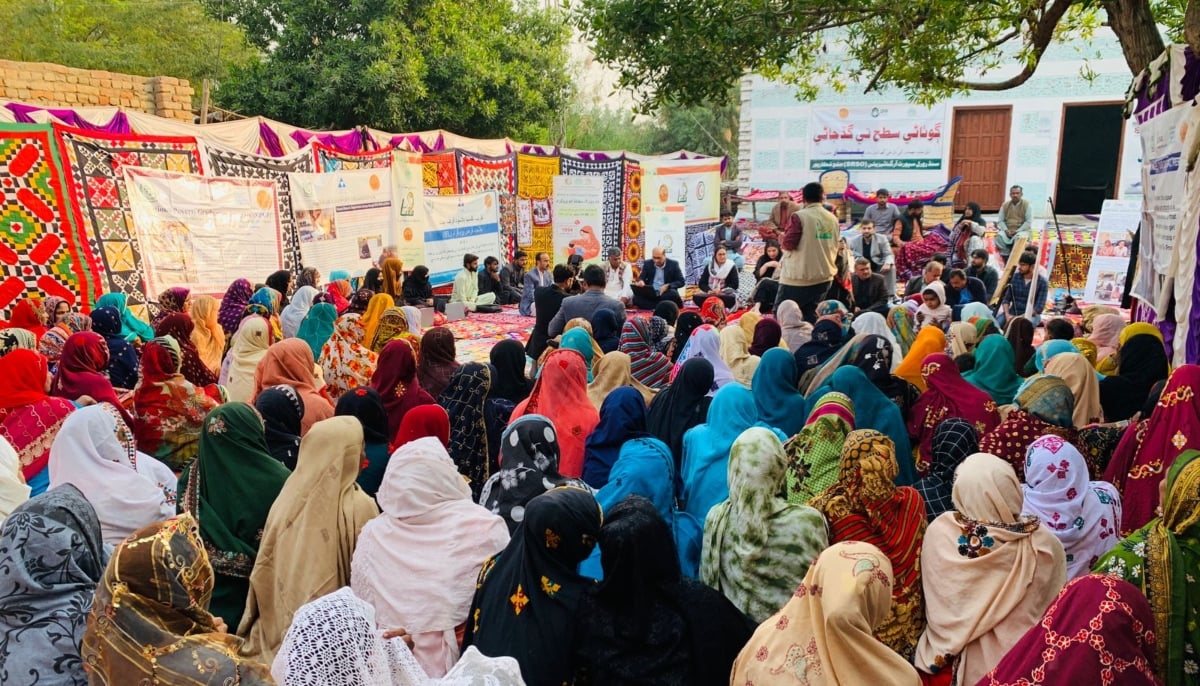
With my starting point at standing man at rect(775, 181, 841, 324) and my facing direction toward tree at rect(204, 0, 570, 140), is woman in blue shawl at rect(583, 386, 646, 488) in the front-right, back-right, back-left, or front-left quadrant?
back-left

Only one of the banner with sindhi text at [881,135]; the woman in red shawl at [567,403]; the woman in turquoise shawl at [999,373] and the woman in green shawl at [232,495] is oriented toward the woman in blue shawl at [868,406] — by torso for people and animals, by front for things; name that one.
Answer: the banner with sindhi text

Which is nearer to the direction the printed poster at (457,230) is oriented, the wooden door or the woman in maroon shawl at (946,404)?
the woman in maroon shawl

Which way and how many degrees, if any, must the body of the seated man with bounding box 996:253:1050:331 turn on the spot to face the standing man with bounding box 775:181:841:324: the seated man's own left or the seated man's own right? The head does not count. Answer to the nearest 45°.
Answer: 0° — they already face them

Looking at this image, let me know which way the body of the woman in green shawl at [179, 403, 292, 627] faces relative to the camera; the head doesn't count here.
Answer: away from the camera

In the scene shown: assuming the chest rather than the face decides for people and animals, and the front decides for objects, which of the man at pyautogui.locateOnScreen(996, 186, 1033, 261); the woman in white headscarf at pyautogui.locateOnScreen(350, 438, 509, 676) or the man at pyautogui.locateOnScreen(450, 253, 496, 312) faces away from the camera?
the woman in white headscarf

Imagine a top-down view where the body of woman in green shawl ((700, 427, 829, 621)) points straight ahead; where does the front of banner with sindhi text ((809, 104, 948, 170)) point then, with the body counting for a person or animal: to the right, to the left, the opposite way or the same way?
the opposite way

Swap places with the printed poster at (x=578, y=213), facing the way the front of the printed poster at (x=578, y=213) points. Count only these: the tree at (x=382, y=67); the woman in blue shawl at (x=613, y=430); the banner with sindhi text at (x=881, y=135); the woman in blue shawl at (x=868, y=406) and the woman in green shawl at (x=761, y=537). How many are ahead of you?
3

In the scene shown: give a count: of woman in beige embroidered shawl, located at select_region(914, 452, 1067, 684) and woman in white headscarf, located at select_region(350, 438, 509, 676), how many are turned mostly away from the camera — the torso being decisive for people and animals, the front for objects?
2

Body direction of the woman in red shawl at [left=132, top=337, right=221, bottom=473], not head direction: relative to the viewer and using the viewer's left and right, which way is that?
facing away from the viewer and to the right of the viewer

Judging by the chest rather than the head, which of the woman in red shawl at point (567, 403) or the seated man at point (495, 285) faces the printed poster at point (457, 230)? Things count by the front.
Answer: the woman in red shawl

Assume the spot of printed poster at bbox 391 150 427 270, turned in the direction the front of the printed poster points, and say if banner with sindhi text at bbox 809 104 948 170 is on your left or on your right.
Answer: on your left

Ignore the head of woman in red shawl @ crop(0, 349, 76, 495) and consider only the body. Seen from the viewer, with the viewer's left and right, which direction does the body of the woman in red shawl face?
facing away from the viewer and to the right of the viewer

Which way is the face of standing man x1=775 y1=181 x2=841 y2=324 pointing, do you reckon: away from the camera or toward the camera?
away from the camera

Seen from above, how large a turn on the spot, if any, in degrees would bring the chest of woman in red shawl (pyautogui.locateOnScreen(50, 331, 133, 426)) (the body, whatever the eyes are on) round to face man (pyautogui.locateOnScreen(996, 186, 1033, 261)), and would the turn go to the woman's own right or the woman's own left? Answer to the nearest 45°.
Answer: approximately 45° to the woman's own right
